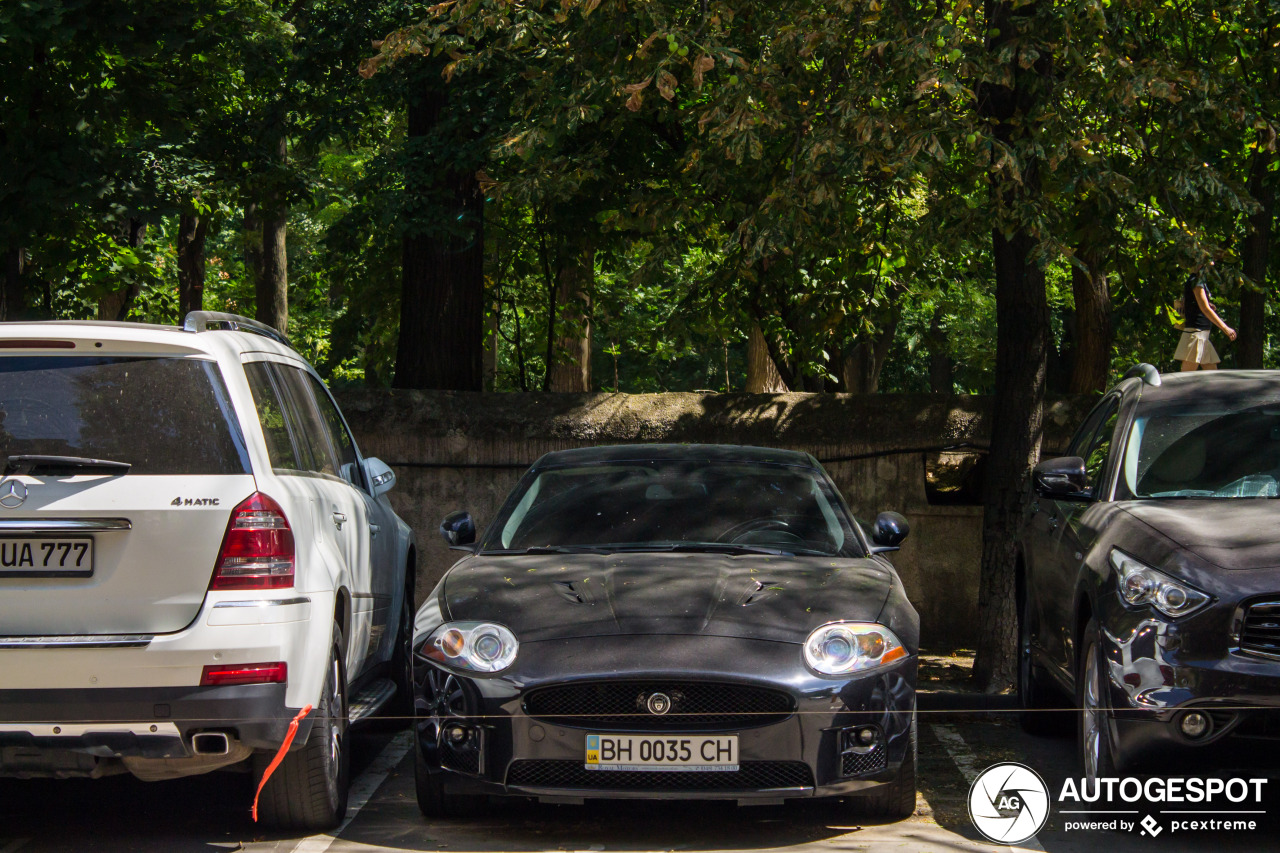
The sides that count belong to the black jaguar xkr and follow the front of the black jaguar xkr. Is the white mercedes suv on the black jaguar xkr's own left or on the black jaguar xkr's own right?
on the black jaguar xkr's own right

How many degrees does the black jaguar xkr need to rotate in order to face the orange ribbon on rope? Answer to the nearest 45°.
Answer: approximately 90° to its right

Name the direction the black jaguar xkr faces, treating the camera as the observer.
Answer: facing the viewer

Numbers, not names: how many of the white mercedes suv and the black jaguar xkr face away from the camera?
1

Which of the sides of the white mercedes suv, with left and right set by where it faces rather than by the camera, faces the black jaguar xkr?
right

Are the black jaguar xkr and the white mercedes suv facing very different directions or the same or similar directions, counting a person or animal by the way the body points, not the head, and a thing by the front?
very different directions

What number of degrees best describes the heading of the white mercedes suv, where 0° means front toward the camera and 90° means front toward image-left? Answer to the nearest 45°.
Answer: approximately 180°
